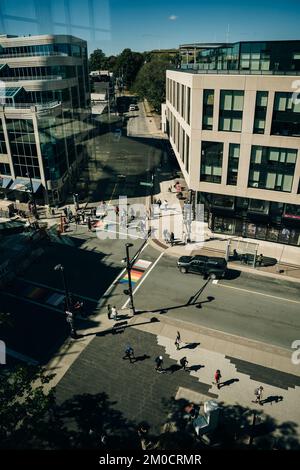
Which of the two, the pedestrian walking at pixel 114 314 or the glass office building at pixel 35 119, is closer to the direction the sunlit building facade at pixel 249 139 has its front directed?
the pedestrian walking

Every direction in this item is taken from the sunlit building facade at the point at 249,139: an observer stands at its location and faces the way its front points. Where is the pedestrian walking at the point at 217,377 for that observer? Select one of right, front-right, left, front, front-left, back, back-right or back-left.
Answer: front

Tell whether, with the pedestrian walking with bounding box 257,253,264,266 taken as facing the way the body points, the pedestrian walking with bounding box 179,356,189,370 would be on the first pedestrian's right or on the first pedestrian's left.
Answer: on the first pedestrian's right

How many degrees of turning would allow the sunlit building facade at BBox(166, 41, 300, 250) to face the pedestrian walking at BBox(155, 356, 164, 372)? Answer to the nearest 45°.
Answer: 0° — it already faces them

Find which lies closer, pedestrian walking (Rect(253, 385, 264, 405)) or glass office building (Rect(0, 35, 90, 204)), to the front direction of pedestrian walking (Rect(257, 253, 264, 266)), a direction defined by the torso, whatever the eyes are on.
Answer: the pedestrian walking

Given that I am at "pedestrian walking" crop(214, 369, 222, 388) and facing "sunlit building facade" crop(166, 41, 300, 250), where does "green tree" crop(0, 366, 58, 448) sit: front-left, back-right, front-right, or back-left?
back-left

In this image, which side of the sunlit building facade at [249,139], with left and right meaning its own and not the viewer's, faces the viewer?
front
